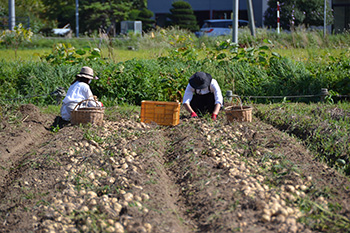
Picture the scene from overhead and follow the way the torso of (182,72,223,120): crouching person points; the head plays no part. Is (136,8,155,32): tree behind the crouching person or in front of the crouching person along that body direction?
behind

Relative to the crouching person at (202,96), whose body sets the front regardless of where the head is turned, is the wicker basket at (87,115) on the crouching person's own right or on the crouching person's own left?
on the crouching person's own right

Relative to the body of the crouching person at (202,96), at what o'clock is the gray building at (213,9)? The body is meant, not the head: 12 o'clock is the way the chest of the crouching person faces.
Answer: The gray building is roughly at 6 o'clock from the crouching person.

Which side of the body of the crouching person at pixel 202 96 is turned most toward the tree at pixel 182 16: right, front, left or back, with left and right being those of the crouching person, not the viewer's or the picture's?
back

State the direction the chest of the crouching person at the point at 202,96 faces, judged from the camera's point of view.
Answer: toward the camera

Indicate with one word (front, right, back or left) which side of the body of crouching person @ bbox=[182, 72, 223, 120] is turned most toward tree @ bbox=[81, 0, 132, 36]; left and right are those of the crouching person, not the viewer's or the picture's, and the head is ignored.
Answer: back
